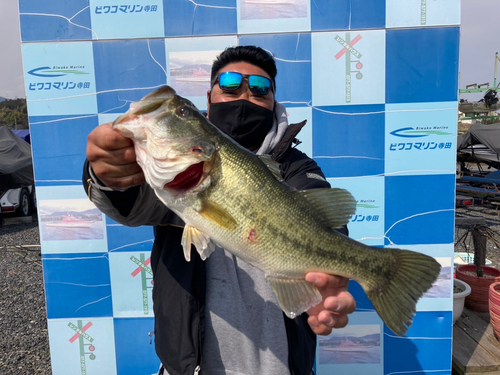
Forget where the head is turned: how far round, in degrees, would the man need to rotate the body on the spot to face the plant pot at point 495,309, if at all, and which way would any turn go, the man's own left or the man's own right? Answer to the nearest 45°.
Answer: approximately 135° to the man's own left

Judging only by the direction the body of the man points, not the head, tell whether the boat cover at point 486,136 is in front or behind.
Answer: behind

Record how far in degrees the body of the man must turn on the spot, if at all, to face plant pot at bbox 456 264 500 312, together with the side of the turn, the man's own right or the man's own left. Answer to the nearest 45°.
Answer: approximately 135° to the man's own left

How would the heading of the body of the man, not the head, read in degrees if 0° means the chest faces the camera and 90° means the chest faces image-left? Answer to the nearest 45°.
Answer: approximately 0°

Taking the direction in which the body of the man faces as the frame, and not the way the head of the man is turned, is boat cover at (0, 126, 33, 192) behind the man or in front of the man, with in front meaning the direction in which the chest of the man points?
behind
